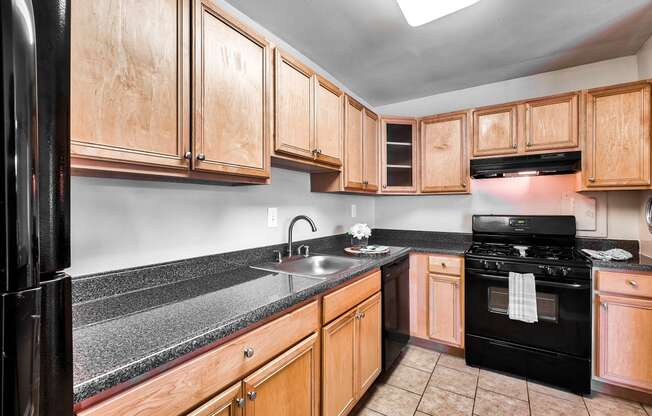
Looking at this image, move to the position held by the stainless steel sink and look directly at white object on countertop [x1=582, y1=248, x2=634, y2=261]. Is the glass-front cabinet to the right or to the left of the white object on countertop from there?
left

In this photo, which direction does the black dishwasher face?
to the viewer's right

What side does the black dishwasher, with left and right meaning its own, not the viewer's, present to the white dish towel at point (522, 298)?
front

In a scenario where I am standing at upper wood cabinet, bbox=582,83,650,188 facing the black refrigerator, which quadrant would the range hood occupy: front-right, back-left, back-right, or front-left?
front-right

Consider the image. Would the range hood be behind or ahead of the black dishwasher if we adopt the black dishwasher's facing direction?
ahead

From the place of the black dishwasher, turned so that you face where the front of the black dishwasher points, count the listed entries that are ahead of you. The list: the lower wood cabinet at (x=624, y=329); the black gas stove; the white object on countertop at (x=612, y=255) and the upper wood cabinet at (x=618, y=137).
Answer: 4

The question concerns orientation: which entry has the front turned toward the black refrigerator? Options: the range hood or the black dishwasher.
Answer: the range hood

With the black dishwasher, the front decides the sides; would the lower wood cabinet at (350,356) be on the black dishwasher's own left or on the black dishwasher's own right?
on the black dishwasher's own right

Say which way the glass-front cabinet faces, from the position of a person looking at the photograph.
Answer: facing the viewer

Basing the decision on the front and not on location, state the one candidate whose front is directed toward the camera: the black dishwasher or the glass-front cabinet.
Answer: the glass-front cabinet

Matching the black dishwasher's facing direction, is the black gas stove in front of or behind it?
in front

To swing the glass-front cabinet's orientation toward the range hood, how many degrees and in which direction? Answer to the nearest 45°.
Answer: approximately 90° to its left

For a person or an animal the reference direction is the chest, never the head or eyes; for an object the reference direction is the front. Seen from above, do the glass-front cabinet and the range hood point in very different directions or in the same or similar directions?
same or similar directions
